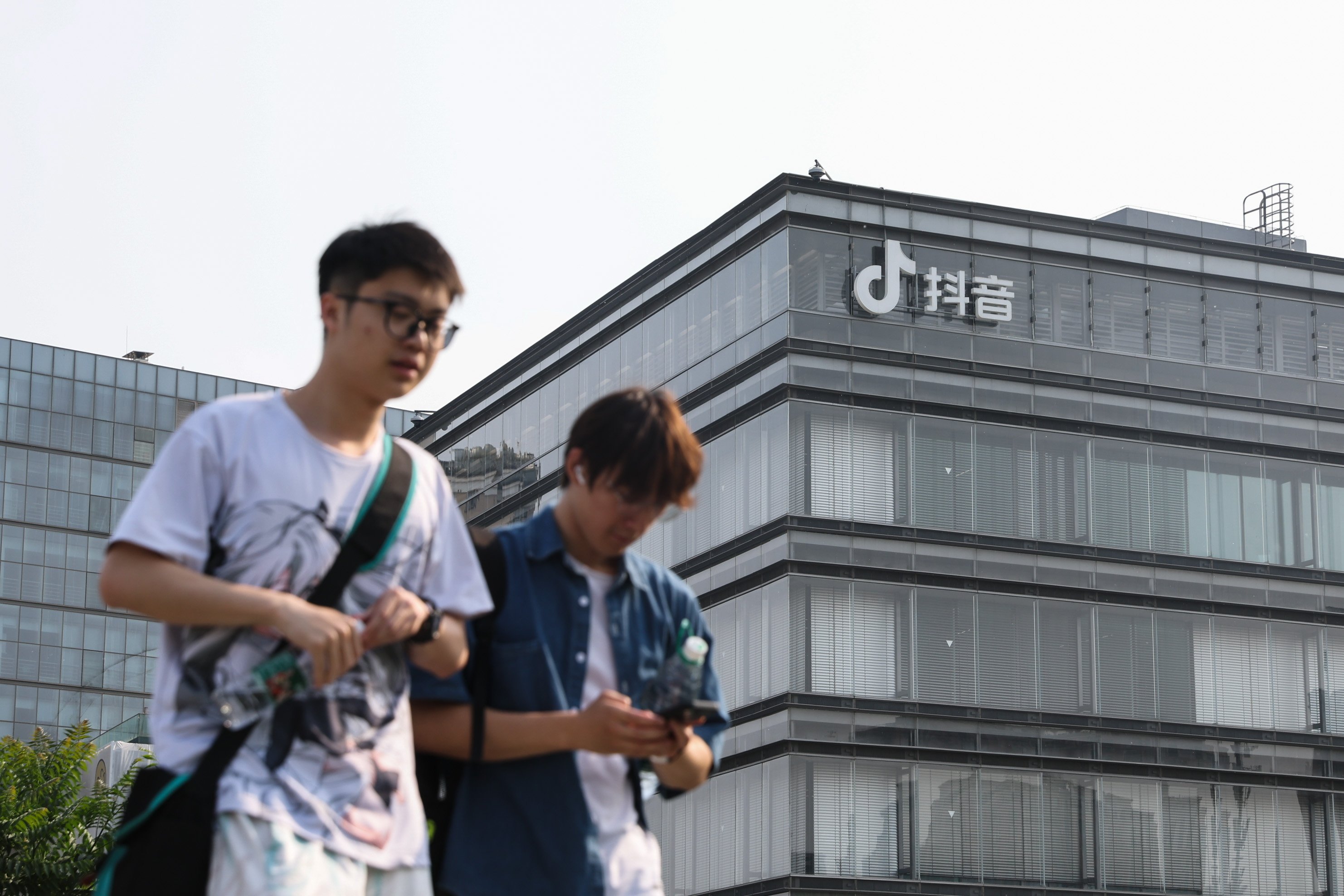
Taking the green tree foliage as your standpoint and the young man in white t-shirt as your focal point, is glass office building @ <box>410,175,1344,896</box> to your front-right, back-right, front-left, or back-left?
back-left

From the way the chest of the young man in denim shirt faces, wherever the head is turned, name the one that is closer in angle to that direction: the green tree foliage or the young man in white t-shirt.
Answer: the young man in white t-shirt

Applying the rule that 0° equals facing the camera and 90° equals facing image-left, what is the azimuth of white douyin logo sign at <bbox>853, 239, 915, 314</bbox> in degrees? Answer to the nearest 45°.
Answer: approximately 0°

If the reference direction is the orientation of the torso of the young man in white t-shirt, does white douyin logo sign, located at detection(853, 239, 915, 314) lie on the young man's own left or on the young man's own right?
on the young man's own left

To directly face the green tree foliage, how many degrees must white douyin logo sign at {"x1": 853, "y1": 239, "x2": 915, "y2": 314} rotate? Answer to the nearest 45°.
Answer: approximately 45° to its right

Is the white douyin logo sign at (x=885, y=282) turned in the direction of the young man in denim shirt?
yes
